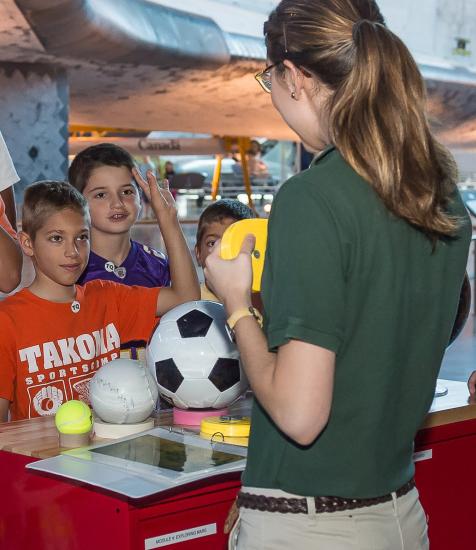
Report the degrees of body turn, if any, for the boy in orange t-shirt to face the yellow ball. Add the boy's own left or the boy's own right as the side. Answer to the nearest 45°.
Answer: approximately 45° to the boy's own right

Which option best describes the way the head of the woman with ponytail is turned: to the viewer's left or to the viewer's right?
to the viewer's left

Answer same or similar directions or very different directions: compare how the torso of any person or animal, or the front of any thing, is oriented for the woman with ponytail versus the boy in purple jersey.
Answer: very different directions

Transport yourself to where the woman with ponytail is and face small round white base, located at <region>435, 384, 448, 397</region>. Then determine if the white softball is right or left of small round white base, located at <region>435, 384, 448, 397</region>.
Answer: left

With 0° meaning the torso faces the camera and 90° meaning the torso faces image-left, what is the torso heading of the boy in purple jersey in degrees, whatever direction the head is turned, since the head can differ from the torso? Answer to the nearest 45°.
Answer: approximately 315°

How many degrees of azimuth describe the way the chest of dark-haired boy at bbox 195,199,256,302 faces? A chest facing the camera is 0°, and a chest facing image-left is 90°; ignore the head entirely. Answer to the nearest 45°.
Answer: approximately 0°

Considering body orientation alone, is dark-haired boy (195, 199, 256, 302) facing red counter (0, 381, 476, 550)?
yes

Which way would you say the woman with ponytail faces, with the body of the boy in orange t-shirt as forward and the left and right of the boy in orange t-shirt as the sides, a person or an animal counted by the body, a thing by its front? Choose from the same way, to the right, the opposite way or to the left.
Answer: the opposite way

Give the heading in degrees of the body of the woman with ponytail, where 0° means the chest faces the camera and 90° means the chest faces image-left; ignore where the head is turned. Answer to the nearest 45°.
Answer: approximately 135°

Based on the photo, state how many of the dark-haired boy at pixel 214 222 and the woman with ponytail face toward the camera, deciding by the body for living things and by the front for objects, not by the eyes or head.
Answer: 1
